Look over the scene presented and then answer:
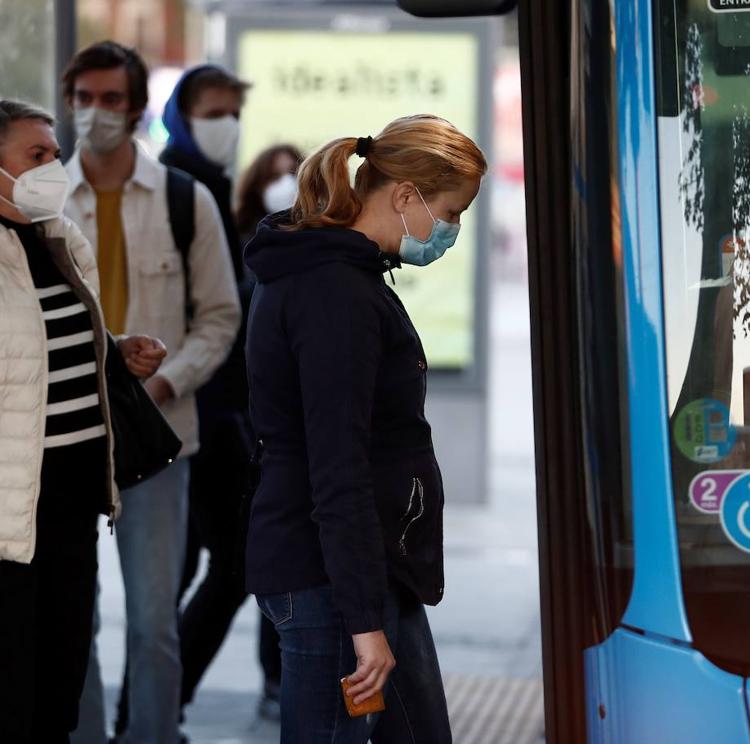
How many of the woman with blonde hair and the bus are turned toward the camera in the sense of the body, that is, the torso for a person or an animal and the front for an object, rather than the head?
1

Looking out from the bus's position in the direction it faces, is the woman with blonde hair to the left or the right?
on its right

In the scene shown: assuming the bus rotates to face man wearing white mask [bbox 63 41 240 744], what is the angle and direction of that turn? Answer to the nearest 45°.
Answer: approximately 135° to its right

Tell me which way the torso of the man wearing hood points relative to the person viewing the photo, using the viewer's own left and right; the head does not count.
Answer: facing the viewer and to the right of the viewer

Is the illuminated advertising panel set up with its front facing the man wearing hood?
yes

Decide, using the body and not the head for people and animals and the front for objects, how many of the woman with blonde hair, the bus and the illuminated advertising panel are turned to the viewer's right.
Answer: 1

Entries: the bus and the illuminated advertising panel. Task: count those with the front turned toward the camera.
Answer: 2

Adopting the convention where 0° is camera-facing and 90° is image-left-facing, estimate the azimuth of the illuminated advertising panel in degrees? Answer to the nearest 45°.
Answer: approximately 0°

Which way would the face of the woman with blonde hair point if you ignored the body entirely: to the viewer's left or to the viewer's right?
to the viewer's right

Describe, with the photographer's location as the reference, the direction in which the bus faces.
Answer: facing the viewer

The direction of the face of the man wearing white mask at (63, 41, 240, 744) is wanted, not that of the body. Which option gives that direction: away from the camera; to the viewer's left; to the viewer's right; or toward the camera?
toward the camera

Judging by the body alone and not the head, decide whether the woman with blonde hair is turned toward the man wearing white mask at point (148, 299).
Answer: no

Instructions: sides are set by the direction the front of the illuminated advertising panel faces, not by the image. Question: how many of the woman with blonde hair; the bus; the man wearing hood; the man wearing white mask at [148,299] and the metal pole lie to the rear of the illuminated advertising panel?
0

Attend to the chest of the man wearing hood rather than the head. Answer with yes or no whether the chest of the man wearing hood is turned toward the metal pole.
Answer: no

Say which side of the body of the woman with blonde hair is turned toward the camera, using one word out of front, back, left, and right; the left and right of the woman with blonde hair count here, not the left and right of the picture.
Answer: right

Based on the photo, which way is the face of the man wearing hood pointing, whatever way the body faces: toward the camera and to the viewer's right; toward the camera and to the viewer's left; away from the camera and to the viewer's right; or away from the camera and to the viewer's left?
toward the camera and to the viewer's right

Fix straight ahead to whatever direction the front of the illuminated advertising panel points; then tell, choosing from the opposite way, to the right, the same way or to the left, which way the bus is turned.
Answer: the same way

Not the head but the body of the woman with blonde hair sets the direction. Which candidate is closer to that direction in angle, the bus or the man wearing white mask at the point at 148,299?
the bus
